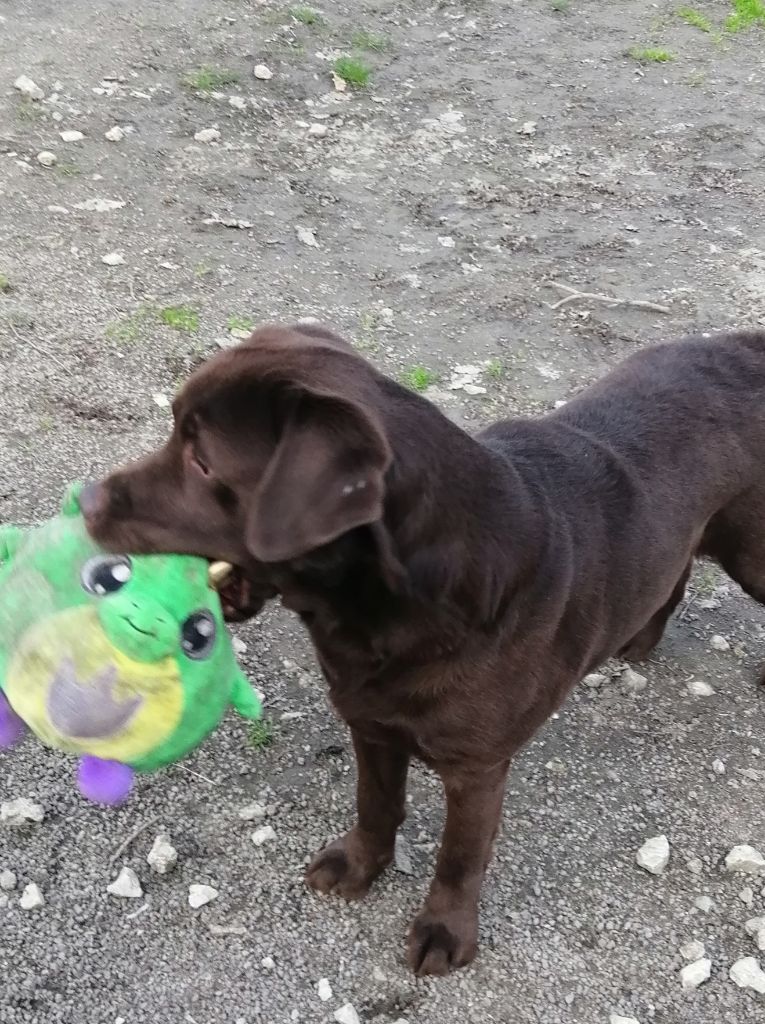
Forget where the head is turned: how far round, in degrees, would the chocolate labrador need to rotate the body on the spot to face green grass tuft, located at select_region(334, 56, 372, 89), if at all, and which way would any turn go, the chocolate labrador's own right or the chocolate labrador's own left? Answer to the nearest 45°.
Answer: approximately 135° to the chocolate labrador's own right

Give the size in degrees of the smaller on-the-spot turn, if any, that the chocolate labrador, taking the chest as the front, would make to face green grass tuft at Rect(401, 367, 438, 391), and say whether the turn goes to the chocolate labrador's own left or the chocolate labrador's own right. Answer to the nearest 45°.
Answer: approximately 135° to the chocolate labrador's own right

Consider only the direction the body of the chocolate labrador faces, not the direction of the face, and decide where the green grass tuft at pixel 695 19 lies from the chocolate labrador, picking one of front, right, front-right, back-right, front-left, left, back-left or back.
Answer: back-right

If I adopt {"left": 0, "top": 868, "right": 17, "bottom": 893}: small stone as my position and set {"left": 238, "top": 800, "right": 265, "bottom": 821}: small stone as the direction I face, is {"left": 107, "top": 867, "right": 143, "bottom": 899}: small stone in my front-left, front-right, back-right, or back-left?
front-right

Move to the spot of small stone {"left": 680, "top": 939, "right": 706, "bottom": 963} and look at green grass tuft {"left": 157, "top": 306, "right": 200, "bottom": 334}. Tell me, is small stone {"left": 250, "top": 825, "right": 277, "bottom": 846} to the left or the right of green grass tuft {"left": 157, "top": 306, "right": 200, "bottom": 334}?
left

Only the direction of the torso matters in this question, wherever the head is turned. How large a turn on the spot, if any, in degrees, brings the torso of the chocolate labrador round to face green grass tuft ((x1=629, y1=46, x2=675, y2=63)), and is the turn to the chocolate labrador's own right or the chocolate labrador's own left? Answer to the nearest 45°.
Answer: approximately 135° to the chocolate labrador's own right

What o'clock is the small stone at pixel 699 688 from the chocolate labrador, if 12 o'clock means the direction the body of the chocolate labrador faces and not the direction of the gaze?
The small stone is roughly at 6 o'clock from the chocolate labrador.

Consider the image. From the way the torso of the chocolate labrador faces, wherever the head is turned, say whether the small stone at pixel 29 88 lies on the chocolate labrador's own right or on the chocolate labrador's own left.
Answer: on the chocolate labrador's own right

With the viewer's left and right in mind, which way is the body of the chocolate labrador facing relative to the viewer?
facing the viewer and to the left of the viewer

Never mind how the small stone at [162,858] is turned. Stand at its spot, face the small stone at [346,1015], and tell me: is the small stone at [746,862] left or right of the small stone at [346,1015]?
left
